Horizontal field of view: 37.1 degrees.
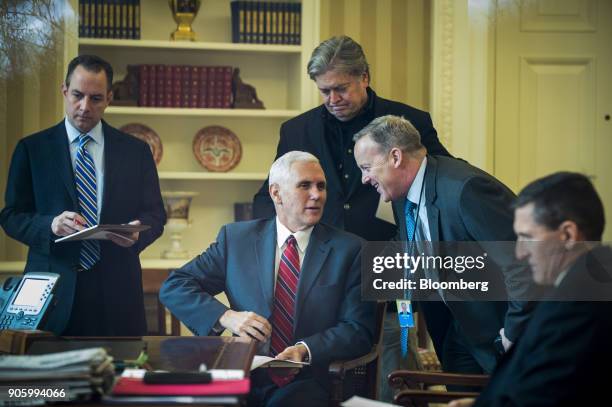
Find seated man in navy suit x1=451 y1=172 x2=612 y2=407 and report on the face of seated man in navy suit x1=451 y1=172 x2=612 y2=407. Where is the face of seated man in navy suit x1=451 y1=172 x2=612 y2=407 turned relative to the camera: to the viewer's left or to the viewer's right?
to the viewer's left

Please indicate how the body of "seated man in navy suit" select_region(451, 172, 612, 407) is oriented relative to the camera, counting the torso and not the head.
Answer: to the viewer's left

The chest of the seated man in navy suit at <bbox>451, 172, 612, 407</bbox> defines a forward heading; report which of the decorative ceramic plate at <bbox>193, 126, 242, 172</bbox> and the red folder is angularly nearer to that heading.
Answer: the red folder

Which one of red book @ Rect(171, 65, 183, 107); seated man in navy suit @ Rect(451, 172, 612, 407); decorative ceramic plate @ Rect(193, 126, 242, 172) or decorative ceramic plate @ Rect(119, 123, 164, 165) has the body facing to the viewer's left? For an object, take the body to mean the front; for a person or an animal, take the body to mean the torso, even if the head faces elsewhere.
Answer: the seated man in navy suit

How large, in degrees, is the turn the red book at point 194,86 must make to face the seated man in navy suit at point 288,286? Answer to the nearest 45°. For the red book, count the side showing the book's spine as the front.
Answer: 0° — it already faces them

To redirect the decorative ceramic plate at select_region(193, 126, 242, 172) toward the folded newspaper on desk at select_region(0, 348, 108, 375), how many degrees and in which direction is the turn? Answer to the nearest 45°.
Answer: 0° — it already faces it

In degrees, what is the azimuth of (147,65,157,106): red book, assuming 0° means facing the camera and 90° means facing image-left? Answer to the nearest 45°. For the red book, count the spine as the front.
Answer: approximately 0°

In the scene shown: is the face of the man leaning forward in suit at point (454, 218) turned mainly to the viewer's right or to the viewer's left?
to the viewer's left

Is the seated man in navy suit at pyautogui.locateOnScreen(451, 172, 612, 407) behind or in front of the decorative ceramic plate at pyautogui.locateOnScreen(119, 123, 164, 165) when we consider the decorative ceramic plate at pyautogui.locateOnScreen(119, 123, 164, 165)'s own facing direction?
in front
